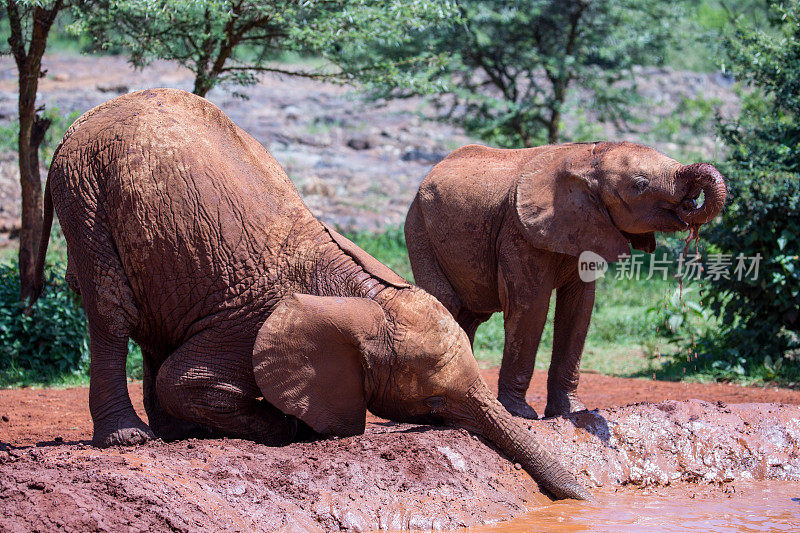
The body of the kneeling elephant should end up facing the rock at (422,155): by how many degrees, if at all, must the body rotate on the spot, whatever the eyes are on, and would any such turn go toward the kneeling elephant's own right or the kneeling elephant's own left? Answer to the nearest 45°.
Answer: approximately 90° to the kneeling elephant's own left

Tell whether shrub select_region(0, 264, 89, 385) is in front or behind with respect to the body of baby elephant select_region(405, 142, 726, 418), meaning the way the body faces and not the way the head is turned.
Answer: behind

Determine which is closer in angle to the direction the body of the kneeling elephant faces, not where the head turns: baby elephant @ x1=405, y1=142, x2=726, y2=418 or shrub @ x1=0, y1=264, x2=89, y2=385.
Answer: the baby elephant

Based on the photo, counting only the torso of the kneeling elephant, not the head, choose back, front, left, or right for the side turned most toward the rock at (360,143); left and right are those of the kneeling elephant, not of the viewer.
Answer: left

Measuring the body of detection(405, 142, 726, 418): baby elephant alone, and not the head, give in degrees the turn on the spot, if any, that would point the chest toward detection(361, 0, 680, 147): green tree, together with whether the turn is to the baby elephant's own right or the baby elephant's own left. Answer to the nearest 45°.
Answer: approximately 135° to the baby elephant's own left

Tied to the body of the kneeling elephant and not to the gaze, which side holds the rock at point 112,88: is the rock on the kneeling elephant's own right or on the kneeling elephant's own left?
on the kneeling elephant's own left

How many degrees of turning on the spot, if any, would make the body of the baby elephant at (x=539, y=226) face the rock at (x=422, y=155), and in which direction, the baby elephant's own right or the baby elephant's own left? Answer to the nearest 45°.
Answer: approximately 135° to the baby elephant's own left

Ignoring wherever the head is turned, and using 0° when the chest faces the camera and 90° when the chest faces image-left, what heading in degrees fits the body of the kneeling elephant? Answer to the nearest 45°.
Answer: approximately 270°

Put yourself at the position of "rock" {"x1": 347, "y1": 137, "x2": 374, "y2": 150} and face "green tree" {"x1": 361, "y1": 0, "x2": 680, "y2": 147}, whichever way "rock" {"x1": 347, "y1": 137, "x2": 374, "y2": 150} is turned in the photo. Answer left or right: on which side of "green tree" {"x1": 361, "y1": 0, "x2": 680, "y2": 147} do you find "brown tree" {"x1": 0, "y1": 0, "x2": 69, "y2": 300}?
right

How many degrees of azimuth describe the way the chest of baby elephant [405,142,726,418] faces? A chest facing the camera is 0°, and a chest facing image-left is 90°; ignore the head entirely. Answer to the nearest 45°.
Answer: approximately 315°

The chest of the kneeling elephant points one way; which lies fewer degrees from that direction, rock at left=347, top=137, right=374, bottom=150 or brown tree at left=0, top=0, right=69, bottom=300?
the rock

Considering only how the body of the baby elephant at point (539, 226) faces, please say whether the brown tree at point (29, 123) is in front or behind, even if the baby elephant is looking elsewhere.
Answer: behind

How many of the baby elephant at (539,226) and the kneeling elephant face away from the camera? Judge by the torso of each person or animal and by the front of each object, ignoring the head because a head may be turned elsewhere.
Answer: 0

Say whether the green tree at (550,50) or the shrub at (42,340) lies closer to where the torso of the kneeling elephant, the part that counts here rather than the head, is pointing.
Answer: the green tree
